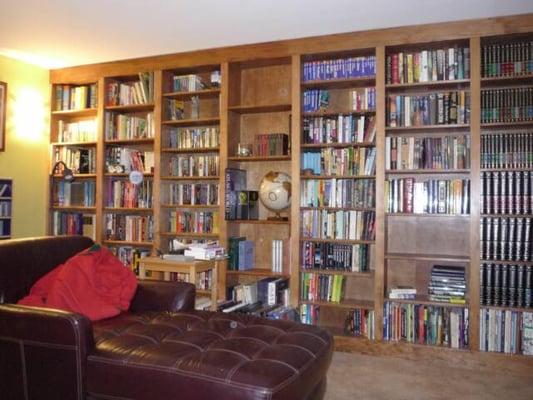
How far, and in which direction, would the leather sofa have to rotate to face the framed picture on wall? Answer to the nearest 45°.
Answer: approximately 180°

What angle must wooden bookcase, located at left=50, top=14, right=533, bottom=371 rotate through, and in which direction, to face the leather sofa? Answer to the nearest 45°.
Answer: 0° — it already faces it

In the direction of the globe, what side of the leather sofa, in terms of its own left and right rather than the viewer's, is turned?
left

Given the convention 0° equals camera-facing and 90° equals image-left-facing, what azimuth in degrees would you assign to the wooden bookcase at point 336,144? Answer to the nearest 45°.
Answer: approximately 45°

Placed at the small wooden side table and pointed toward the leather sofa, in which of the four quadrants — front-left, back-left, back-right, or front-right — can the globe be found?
back-left

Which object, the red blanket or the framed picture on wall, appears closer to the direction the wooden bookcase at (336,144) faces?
the red blanket

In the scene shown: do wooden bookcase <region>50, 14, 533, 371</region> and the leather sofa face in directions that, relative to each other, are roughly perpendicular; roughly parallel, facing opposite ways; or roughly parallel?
roughly perpendicular

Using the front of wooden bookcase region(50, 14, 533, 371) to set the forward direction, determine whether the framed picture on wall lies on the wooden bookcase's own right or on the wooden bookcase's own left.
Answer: on the wooden bookcase's own right

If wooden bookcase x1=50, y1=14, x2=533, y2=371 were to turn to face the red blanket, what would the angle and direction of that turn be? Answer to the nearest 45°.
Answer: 0° — it already faces it

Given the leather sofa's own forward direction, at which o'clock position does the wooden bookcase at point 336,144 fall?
The wooden bookcase is roughly at 9 o'clock from the leather sofa.

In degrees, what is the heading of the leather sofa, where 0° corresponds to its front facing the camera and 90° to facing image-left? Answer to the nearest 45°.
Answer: approximately 315°
